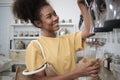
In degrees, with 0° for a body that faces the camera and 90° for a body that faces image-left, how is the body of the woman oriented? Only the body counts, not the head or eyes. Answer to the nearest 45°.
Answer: approximately 315°
